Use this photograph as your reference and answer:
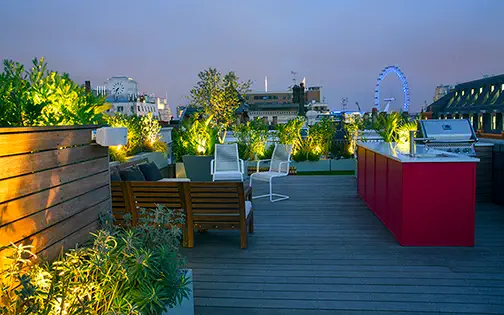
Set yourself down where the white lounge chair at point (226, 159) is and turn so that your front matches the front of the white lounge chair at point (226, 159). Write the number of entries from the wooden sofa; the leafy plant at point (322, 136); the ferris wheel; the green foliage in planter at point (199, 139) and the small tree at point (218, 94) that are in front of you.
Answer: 1

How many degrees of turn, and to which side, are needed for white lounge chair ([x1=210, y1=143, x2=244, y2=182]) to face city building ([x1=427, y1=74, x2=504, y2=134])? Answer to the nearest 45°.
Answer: approximately 135° to its left

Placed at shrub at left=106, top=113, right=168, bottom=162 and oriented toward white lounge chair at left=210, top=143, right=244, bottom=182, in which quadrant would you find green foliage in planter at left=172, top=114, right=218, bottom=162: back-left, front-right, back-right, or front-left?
front-left

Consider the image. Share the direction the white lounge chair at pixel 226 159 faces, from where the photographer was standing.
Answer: facing the viewer

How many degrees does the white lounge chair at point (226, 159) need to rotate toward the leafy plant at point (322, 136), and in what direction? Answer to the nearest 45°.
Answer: approximately 135° to its left

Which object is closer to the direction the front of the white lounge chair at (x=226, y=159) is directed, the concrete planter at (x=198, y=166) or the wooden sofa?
the wooden sofa

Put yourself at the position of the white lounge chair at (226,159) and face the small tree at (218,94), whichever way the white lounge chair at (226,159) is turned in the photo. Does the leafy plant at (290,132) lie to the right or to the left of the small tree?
right

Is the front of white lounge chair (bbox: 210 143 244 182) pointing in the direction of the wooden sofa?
yes

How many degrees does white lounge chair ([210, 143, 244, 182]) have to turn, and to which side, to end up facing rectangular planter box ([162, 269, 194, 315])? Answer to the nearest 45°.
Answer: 0° — it already faces it

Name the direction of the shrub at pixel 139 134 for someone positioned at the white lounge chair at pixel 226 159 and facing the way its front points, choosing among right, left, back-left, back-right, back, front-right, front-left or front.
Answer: back-right

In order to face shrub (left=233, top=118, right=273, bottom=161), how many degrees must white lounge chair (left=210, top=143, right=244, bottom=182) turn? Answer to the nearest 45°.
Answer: approximately 180°

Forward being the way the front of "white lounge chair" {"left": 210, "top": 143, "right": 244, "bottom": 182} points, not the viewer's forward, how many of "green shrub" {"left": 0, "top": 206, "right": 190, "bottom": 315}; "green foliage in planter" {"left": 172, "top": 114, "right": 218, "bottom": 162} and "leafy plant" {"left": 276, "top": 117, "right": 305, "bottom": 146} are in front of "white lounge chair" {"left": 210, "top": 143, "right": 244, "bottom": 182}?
1

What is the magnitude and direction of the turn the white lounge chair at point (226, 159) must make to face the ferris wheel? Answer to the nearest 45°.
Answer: approximately 135° to its left

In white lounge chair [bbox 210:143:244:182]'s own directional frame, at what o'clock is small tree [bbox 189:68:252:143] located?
The small tree is roughly at 6 o'clock from the white lounge chair.

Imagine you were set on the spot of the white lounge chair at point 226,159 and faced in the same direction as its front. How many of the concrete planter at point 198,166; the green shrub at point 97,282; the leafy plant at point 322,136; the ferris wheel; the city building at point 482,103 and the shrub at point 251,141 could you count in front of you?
1

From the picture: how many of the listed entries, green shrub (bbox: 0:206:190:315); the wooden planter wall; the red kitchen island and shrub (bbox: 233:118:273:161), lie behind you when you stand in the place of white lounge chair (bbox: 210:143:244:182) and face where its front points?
1

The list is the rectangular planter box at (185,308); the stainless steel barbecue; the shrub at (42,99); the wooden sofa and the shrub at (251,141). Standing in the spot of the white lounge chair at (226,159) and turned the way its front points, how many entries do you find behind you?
1
